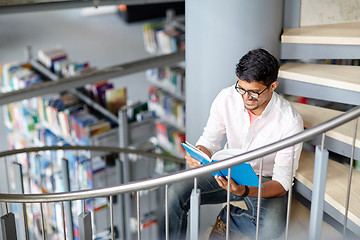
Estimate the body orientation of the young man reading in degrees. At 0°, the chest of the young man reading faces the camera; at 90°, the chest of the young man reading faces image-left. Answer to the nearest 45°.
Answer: approximately 45°

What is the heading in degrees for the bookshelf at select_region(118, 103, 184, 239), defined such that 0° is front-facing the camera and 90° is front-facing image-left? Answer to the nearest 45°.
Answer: approximately 45°

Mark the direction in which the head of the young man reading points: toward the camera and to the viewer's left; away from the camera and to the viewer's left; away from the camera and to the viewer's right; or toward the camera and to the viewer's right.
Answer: toward the camera and to the viewer's left

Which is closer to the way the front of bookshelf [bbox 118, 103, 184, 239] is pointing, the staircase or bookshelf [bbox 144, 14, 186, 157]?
the staircase

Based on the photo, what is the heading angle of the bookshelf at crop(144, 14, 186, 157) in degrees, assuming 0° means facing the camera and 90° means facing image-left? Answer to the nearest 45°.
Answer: approximately 45°

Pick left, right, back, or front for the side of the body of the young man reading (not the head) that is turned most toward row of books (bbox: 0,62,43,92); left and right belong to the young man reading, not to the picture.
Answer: right

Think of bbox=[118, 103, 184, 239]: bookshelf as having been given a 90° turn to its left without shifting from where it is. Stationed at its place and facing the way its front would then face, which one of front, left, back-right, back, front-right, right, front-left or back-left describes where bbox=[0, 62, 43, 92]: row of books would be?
back

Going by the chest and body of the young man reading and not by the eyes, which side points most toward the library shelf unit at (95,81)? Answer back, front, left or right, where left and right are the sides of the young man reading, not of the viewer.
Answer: right
